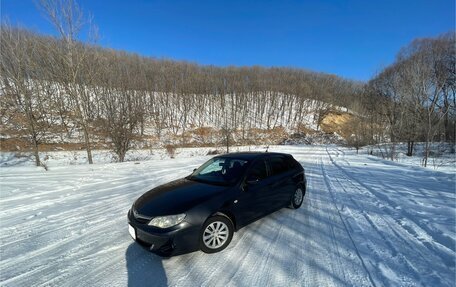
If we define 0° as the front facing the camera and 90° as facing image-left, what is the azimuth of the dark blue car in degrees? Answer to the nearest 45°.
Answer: approximately 45°
